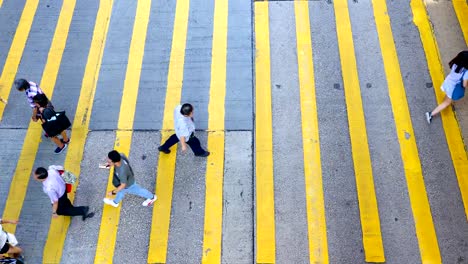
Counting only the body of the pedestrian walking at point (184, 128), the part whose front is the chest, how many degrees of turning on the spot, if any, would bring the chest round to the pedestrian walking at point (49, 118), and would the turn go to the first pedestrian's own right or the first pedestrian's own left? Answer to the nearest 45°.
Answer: approximately 180°

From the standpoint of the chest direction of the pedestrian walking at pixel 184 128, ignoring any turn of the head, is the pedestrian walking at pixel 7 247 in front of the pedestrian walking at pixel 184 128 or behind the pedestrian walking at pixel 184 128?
behind

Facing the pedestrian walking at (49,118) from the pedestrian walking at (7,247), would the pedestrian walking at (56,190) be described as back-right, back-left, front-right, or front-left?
front-right

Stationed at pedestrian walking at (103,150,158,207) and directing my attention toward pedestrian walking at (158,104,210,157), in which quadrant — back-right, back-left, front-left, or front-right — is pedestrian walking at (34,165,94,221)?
back-left
